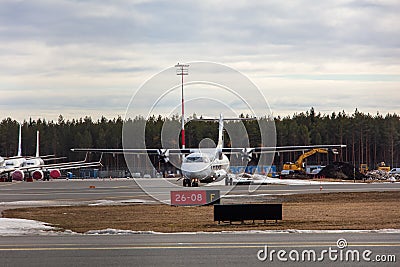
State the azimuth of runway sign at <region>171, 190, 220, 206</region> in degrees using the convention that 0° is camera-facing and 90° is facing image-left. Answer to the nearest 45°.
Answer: approximately 0°

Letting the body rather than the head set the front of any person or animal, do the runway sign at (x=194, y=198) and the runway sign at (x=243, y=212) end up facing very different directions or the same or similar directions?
very different directions

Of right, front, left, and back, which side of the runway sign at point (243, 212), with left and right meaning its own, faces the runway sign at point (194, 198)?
front

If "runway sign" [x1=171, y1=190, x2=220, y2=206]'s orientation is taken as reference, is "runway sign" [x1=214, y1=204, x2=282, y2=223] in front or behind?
in front

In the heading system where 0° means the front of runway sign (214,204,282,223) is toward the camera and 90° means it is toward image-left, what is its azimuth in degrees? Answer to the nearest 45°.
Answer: approximately 180°

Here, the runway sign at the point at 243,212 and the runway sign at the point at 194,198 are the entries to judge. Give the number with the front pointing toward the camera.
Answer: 1
